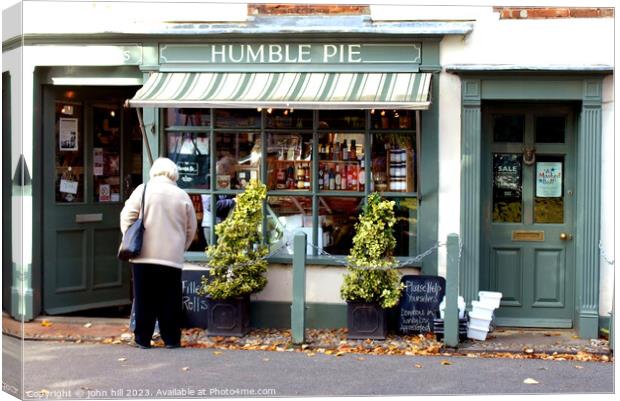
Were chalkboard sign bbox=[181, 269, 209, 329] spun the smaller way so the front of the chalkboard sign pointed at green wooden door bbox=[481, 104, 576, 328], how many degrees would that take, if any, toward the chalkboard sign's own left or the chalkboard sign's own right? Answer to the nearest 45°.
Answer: approximately 90° to the chalkboard sign's own left

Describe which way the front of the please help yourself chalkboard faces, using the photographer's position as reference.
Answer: facing the viewer

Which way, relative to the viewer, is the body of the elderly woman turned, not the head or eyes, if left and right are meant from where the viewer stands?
facing away from the viewer

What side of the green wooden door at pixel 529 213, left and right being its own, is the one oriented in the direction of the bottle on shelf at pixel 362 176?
right

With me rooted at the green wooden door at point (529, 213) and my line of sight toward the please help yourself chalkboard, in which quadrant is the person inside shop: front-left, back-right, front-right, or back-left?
front-right

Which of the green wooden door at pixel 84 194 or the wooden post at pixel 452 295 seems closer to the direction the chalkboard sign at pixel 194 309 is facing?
the wooden post

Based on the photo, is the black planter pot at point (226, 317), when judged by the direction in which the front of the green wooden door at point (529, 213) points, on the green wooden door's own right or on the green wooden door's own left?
on the green wooden door's own right

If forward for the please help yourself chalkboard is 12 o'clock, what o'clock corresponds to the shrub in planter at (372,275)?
The shrub in planter is roughly at 2 o'clock from the please help yourself chalkboard.

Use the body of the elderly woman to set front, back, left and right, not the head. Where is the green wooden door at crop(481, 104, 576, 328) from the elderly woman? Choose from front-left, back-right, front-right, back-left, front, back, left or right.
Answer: right

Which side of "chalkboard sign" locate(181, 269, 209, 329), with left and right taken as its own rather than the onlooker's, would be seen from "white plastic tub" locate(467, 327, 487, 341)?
left

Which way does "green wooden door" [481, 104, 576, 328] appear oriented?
toward the camera

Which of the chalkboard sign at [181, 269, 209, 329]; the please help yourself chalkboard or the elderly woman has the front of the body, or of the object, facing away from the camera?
the elderly woman

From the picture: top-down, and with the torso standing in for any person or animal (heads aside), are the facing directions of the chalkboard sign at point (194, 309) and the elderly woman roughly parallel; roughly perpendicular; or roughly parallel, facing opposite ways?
roughly parallel, facing opposite ways

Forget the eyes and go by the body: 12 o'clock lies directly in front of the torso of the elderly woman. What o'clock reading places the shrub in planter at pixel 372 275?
The shrub in planter is roughly at 3 o'clock from the elderly woman.

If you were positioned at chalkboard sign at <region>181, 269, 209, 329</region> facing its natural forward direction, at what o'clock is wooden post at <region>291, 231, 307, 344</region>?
The wooden post is roughly at 10 o'clock from the chalkboard sign.

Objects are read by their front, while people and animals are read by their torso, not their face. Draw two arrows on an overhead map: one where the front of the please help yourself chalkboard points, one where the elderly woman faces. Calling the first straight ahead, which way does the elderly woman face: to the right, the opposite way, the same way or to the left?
the opposite way

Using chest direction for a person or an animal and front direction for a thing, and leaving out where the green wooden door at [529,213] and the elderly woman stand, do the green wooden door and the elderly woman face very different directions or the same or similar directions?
very different directions
